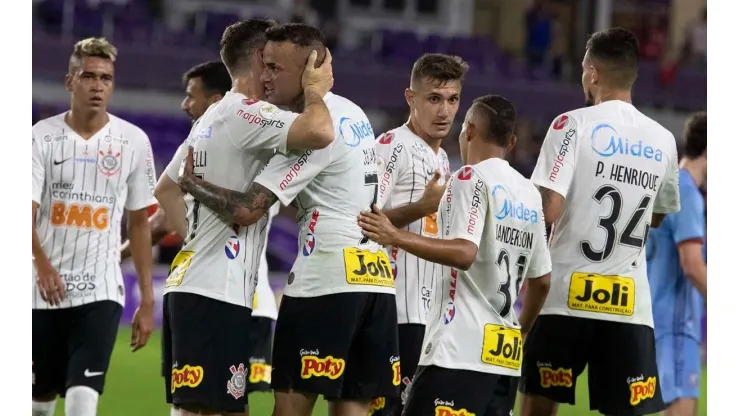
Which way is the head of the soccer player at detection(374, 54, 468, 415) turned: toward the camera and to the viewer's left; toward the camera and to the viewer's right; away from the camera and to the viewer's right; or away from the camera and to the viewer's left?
toward the camera and to the viewer's right

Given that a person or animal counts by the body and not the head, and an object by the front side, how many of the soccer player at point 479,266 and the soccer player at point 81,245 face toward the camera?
1

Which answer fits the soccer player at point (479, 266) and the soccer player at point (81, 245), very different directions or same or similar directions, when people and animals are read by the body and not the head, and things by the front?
very different directions

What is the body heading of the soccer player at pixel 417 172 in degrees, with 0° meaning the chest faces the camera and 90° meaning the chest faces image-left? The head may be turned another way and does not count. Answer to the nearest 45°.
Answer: approximately 315°

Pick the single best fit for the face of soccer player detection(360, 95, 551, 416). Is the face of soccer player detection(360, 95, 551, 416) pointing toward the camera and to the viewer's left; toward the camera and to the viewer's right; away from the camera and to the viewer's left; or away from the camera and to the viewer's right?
away from the camera and to the viewer's left
